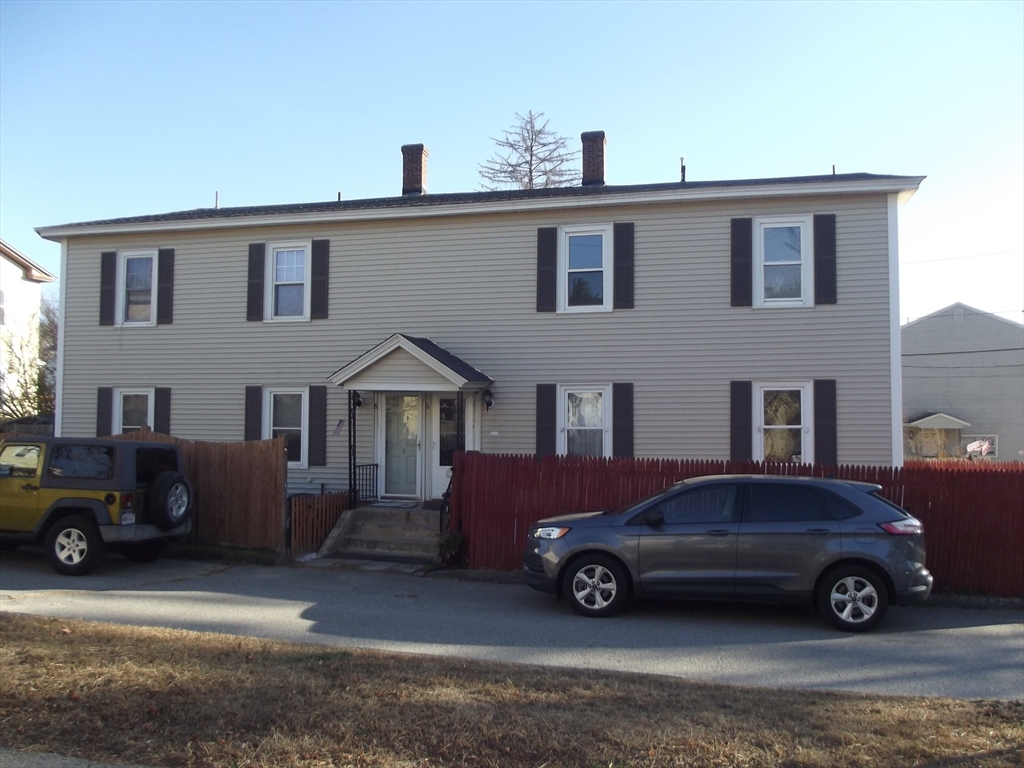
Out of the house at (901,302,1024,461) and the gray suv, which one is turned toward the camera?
the house

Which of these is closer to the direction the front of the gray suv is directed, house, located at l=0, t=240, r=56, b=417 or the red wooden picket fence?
the house

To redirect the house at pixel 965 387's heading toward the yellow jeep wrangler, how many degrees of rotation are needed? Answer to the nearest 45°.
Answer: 0° — it already faces it

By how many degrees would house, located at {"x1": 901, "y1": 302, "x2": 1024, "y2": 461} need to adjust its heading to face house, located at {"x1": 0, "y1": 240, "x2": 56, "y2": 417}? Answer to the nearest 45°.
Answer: approximately 45° to its right

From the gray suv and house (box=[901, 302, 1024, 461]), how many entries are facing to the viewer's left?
1

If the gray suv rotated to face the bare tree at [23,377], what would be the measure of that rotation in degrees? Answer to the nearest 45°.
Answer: approximately 45° to its right

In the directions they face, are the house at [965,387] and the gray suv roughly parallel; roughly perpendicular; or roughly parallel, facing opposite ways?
roughly perpendicular

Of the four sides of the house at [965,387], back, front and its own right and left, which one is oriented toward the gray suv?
front

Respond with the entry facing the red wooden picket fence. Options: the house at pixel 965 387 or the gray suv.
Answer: the house

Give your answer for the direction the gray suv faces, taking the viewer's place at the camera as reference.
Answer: facing to the left of the viewer

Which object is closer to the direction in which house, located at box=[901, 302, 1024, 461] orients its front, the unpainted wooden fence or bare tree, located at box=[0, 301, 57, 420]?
the unpainted wooden fence

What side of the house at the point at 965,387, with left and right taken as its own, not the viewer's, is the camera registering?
front
